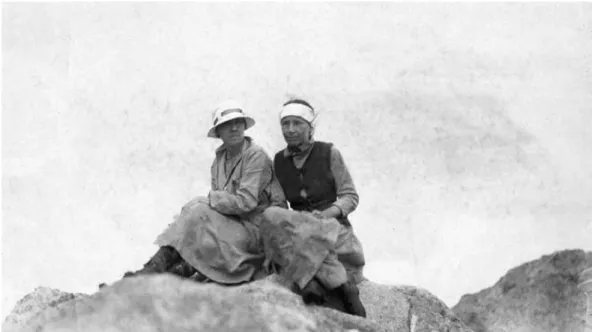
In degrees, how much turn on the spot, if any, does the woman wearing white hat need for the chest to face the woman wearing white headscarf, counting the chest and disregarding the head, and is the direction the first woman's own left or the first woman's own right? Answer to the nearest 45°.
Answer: approximately 135° to the first woman's own left

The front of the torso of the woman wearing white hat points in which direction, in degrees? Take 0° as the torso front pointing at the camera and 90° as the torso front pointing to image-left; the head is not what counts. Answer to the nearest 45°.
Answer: approximately 45°
